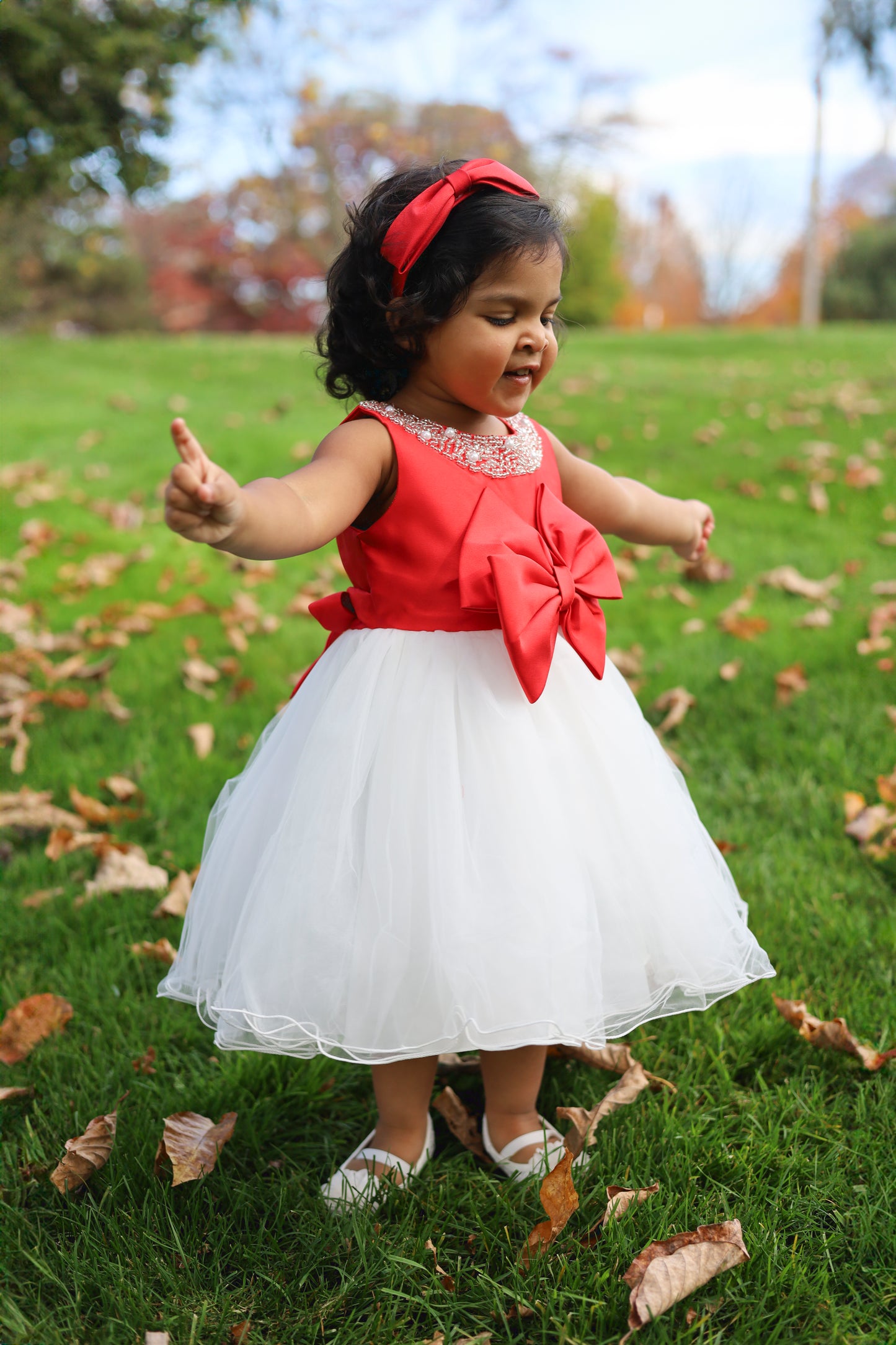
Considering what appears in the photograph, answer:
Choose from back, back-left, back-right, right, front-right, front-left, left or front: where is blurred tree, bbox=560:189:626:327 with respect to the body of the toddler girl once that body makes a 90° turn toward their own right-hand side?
back-right

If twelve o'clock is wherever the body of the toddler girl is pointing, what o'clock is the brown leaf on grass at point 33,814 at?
The brown leaf on grass is roughly at 6 o'clock from the toddler girl.

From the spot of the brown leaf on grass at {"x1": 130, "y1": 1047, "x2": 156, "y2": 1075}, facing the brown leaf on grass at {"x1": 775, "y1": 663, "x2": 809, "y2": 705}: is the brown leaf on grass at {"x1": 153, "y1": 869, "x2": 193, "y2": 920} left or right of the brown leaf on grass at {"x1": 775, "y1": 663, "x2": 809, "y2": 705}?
left

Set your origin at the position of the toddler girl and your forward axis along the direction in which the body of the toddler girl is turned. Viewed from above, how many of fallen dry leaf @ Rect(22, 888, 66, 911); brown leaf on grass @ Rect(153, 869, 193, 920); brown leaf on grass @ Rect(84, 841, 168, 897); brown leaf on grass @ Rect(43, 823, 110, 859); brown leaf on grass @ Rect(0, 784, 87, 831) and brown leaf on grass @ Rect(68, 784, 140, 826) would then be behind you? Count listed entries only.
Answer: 6

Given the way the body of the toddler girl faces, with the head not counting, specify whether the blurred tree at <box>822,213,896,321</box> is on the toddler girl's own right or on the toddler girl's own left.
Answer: on the toddler girl's own left

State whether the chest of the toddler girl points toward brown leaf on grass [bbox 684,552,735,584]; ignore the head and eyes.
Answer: no

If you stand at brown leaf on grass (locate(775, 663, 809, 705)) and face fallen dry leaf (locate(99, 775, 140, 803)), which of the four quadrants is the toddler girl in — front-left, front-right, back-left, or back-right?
front-left

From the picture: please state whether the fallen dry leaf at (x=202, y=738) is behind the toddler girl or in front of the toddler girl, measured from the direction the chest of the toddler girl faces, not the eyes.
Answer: behind

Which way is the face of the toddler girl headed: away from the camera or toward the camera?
toward the camera

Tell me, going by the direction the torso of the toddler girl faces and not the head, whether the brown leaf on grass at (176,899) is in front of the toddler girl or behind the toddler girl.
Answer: behind

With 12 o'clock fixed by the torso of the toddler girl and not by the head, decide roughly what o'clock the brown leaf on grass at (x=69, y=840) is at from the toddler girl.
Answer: The brown leaf on grass is roughly at 6 o'clock from the toddler girl.

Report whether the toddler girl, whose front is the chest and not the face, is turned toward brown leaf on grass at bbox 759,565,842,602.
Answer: no

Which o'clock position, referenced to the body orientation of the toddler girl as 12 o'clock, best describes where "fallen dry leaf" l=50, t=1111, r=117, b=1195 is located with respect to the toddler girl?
The fallen dry leaf is roughly at 4 o'clock from the toddler girl.

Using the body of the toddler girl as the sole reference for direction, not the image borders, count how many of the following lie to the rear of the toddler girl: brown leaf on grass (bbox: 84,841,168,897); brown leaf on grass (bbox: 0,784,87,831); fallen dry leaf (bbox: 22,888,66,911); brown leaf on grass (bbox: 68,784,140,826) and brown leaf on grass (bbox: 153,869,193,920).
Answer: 5
